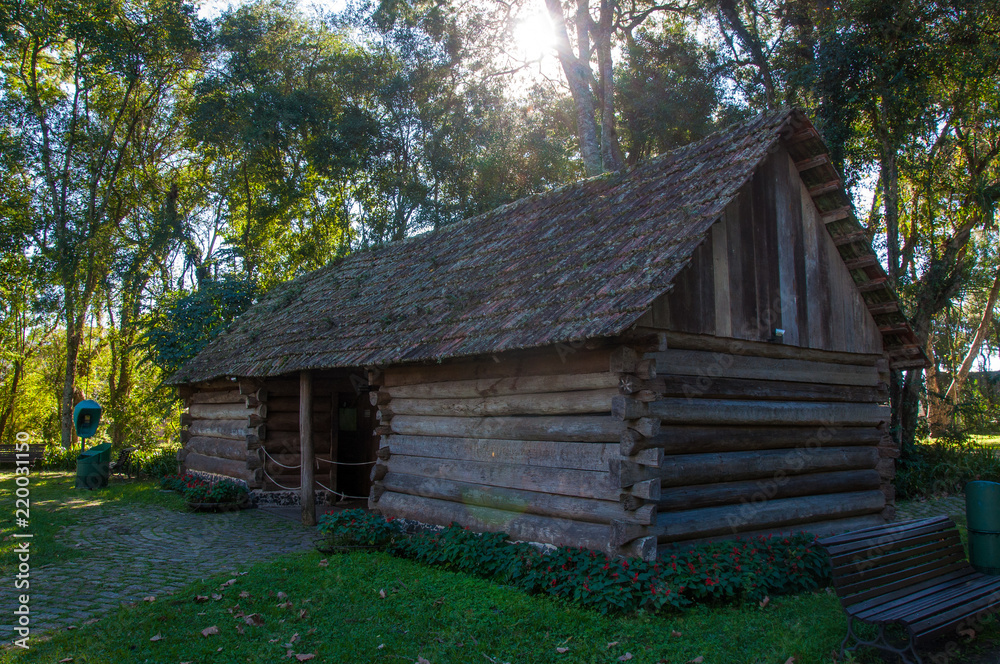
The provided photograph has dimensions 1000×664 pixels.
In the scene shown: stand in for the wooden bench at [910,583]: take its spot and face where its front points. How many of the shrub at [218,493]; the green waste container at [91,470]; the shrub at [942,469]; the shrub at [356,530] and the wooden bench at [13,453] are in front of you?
0

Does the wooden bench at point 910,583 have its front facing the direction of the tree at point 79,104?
no

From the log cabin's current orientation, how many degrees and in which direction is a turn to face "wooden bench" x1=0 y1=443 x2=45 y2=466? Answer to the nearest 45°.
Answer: approximately 90° to its right

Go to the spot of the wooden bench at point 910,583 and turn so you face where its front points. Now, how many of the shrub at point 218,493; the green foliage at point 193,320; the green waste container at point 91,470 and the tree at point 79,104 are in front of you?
0

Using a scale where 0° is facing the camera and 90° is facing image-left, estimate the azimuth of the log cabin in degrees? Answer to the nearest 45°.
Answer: approximately 45°

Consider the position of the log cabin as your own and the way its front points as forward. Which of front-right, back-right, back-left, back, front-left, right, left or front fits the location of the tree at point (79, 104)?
right

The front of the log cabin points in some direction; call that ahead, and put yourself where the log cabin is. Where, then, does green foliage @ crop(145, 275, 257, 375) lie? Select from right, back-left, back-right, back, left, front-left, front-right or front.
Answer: right

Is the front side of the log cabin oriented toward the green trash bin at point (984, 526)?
no

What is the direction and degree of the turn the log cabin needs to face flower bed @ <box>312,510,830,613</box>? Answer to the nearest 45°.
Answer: approximately 45° to its left

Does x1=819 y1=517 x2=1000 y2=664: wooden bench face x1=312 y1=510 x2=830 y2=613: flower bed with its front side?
no

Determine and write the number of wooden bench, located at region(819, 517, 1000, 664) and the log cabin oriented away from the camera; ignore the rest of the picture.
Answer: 0

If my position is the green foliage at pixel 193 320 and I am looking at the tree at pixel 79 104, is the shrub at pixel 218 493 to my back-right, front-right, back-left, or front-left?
back-left

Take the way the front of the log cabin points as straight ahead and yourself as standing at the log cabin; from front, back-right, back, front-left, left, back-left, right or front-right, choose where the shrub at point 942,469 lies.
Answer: back

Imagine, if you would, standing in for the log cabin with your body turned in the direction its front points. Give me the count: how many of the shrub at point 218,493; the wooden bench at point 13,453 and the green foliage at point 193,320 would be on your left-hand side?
0
